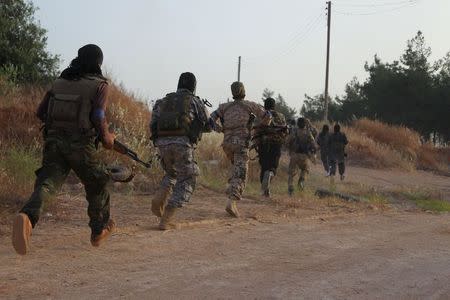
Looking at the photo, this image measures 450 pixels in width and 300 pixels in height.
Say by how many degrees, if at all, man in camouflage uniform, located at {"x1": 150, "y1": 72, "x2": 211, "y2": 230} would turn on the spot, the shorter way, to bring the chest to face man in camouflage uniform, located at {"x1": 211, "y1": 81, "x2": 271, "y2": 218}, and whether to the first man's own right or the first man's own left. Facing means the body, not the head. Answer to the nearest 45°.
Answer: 0° — they already face them

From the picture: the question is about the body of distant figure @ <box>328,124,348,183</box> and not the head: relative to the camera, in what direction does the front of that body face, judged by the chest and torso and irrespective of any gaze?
away from the camera

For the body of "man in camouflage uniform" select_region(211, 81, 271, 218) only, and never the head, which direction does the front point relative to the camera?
away from the camera

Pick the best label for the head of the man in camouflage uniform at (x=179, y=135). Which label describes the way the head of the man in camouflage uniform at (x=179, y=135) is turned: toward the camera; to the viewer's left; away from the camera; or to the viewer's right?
away from the camera

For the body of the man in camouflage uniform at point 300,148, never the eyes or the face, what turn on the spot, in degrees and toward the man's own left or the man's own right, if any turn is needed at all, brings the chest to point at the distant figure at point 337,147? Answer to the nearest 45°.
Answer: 0° — they already face them

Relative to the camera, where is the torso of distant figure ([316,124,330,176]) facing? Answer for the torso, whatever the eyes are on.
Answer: away from the camera

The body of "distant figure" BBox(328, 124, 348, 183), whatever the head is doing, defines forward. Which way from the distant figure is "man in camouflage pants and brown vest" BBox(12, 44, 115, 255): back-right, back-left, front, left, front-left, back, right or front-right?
back

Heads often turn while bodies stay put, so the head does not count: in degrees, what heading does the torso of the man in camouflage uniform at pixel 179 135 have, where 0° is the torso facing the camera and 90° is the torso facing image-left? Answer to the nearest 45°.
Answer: approximately 225°

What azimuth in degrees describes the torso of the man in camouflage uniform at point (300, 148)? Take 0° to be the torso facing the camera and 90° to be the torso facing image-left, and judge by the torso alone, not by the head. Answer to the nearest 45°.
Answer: approximately 180°
